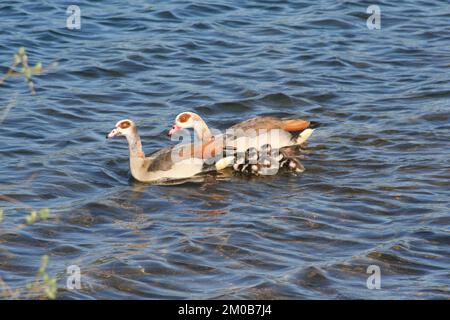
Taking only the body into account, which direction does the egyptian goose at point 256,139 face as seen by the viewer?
to the viewer's left

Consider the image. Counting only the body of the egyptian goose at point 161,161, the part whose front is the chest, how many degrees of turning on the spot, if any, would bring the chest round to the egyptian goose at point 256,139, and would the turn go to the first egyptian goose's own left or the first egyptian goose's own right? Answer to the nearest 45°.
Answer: approximately 180°

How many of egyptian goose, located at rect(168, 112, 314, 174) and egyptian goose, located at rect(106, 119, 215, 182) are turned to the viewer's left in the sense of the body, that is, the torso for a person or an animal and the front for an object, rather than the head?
2

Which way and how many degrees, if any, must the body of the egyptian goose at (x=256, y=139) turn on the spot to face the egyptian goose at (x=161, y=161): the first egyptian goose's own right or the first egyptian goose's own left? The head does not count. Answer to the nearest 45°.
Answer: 0° — it already faces it

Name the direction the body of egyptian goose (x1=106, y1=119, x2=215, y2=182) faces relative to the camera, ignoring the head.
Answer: to the viewer's left
